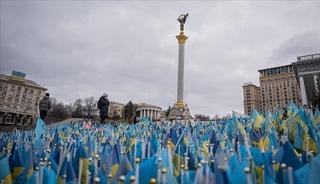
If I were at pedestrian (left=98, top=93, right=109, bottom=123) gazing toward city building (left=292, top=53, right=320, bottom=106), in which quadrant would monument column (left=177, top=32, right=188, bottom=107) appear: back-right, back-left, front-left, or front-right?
front-left

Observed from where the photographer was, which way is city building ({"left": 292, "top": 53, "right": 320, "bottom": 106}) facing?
facing the viewer and to the left of the viewer

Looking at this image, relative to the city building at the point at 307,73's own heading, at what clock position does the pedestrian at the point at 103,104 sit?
The pedestrian is roughly at 11 o'clock from the city building.

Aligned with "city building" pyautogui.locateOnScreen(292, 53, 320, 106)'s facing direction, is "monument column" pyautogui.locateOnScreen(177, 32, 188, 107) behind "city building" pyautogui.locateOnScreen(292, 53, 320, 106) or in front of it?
in front

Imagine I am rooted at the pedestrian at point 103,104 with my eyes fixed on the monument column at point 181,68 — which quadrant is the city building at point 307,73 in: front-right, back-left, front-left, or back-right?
front-right
